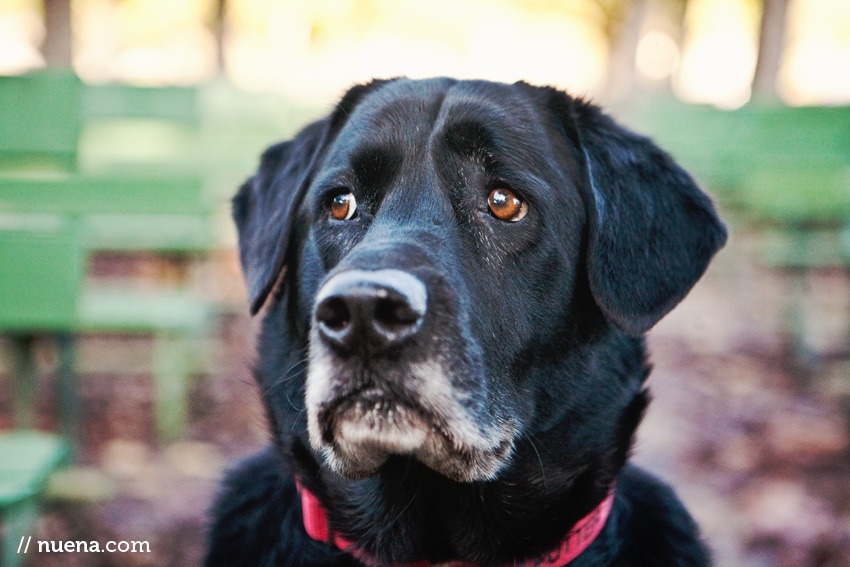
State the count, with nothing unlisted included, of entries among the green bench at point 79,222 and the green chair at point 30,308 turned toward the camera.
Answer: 2

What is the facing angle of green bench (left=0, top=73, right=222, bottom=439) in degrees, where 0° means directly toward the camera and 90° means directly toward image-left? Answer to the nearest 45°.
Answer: approximately 0°

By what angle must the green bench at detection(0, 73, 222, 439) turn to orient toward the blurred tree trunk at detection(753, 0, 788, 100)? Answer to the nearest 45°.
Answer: approximately 135° to its left

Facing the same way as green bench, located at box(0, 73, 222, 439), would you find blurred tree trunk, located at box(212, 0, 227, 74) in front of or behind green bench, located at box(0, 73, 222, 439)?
behind

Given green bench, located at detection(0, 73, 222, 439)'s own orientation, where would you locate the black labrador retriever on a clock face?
The black labrador retriever is roughly at 11 o'clock from the green bench.

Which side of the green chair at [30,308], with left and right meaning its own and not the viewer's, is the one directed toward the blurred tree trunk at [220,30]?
back
